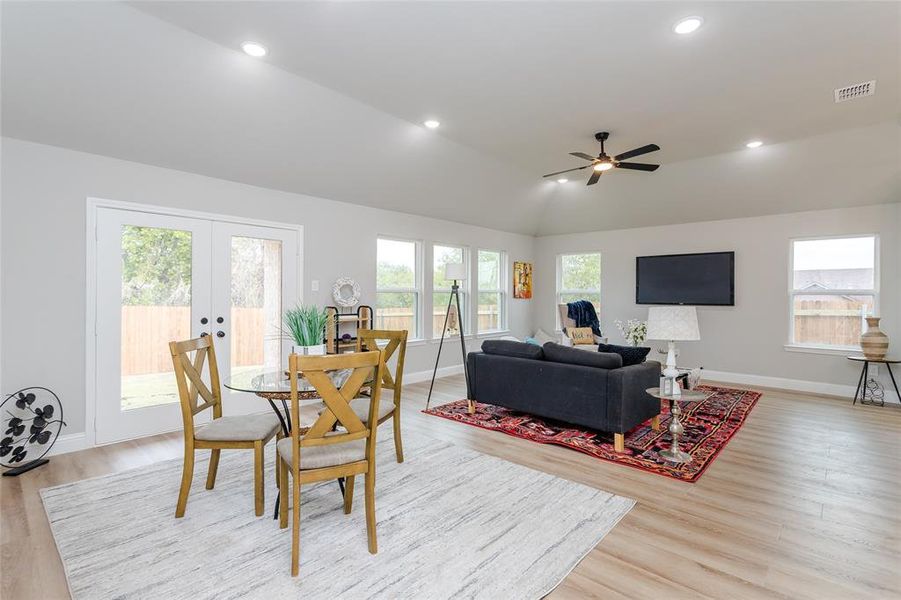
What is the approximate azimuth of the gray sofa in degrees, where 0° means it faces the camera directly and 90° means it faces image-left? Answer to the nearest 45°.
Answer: approximately 225°

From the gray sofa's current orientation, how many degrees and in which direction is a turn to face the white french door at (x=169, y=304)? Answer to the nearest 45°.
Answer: approximately 135° to its left

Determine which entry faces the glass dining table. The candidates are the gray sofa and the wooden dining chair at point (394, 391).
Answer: the wooden dining chair

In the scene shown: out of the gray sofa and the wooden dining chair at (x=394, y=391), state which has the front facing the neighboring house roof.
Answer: the gray sofa

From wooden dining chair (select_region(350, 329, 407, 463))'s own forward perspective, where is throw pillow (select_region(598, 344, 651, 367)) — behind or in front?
behind

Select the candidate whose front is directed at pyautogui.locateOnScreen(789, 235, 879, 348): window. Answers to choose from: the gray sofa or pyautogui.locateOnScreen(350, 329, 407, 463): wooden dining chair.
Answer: the gray sofa

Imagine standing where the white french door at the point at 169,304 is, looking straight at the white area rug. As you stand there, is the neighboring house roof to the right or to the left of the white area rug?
left

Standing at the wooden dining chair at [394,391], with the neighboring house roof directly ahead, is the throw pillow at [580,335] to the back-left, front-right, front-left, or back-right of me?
front-left

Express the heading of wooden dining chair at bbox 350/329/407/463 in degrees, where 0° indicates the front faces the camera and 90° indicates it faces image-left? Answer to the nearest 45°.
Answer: approximately 45°

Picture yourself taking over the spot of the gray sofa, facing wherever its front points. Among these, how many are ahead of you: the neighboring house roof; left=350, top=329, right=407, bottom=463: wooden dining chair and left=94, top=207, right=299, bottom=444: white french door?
1

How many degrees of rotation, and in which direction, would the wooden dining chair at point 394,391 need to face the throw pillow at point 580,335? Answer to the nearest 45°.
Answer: approximately 180°

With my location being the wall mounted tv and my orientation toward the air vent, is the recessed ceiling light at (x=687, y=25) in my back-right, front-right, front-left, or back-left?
front-right

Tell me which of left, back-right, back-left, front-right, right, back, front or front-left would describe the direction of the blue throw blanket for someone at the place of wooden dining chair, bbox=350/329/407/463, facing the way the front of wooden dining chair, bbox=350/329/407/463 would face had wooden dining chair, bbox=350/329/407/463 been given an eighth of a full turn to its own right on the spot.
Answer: back-right

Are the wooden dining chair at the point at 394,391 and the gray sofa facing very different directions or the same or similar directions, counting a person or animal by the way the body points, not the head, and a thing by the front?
very different directions

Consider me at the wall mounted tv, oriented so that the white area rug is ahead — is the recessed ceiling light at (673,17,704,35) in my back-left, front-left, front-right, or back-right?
front-left

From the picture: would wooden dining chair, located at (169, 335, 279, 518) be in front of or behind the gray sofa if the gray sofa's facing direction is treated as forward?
behind
